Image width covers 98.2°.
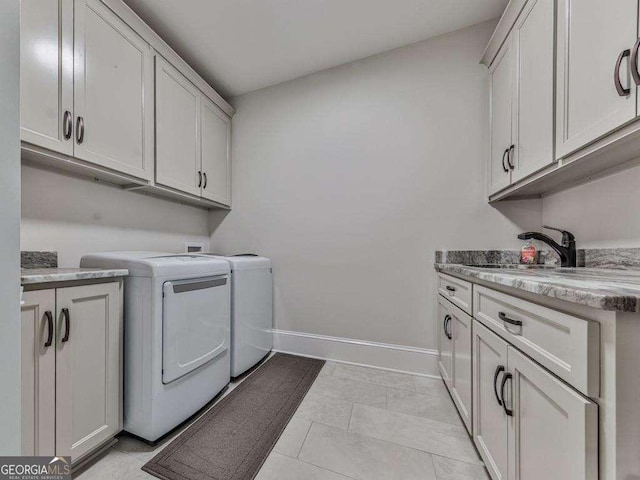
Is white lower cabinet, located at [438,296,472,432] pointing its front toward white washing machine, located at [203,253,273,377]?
yes

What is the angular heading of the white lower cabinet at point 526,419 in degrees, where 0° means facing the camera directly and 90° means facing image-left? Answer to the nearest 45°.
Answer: approximately 45°

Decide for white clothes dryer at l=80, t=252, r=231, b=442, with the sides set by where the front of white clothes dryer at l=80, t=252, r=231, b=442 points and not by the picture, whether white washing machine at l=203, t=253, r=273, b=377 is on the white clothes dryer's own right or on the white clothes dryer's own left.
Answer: on the white clothes dryer's own left

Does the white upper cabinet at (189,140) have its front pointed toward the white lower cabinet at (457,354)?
yes

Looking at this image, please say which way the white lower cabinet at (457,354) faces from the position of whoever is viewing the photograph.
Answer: facing to the left of the viewer

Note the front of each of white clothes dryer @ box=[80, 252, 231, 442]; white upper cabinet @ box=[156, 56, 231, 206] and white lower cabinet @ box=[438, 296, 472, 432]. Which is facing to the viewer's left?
the white lower cabinet

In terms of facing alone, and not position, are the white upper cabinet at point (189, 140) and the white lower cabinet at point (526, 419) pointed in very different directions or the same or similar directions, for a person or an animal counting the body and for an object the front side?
very different directions

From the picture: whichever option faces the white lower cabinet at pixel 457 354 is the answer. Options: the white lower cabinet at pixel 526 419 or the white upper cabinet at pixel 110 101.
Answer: the white upper cabinet

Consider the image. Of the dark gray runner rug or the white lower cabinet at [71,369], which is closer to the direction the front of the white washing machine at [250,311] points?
the dark gray runner rug

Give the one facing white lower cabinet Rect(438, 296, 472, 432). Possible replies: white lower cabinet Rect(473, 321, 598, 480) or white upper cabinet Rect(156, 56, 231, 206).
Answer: the white upper cabinet

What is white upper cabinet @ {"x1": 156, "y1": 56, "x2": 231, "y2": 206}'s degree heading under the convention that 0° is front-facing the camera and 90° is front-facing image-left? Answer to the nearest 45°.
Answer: approximately 315°
